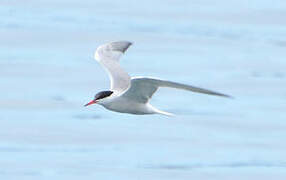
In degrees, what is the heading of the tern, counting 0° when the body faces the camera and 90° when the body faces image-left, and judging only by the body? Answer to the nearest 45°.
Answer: approximately 90°
